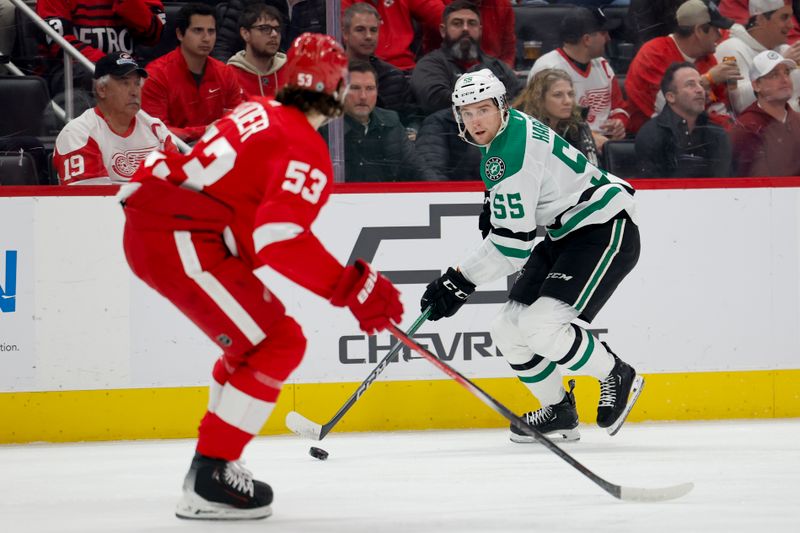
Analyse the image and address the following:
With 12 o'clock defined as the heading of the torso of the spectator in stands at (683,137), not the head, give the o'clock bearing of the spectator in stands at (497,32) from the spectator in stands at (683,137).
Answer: the spectator in stands at (497,32) is roughly at 4 o'clock from the spectator in stands at (683,137).

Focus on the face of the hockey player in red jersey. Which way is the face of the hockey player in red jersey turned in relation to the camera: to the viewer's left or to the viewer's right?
to the viewer's right

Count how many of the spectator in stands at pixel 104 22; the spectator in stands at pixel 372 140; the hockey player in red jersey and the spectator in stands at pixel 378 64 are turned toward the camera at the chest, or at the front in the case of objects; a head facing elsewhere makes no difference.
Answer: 3

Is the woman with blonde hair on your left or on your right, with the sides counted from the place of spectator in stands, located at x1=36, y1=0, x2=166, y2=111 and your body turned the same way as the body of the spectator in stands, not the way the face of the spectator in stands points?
on your left

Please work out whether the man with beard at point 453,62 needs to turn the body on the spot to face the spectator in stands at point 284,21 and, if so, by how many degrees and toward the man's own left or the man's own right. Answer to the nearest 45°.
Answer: approximately 90° to the man's own right

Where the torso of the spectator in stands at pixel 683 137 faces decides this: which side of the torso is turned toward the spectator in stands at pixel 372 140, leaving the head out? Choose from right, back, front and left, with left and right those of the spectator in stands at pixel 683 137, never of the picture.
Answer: right

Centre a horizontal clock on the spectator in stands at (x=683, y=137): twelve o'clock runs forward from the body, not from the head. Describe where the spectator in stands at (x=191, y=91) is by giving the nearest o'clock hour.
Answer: the spectator in stands at (x=191, y=91) is roughly at 4 o'clock from the spectator in stands at (x=683, y=137).

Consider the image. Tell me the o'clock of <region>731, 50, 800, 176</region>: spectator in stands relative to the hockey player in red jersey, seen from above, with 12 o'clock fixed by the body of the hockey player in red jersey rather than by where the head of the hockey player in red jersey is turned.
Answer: The spectator in stands is roughly at 12 o'clock from the hockey player in red jersey.
